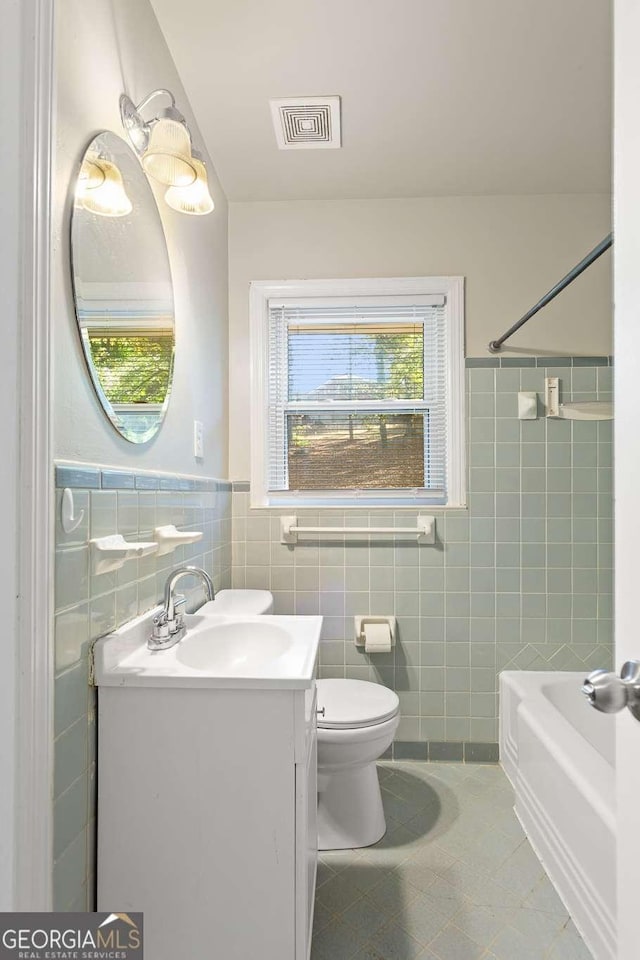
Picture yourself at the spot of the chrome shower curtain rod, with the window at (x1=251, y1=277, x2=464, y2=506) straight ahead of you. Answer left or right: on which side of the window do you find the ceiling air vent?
left

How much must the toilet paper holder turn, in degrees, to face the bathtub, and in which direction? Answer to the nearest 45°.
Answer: approximately 45° to its left

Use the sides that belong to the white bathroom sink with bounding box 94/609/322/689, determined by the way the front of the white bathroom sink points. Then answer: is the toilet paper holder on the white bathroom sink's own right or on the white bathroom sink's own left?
on the white bathroom sink's own left

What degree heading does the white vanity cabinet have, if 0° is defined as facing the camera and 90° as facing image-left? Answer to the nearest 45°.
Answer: approximately 270°

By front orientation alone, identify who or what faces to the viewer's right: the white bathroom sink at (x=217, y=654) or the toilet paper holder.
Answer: the white bathroom sink

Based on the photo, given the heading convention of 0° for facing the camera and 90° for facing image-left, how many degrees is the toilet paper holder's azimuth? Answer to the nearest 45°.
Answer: approximately 0°

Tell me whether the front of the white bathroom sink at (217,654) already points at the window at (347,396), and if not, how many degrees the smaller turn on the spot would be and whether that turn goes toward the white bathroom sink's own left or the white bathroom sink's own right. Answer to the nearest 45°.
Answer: approximately 45° to the white bathroom sink's own left
